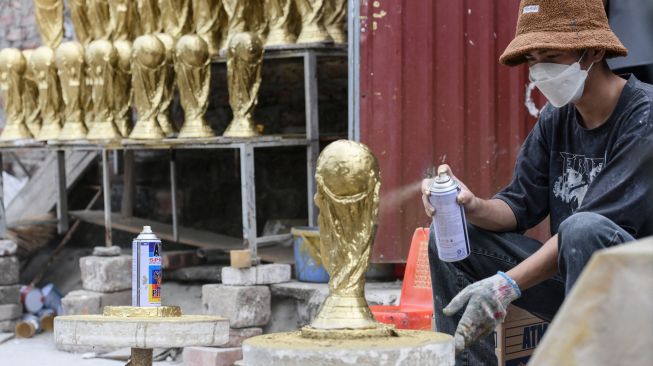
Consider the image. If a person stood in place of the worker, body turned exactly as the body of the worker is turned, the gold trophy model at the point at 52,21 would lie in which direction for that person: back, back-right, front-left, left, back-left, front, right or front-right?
right

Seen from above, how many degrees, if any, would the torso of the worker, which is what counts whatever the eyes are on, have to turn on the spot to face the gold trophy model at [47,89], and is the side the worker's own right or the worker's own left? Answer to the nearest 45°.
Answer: approximately 90° to the worker's own right

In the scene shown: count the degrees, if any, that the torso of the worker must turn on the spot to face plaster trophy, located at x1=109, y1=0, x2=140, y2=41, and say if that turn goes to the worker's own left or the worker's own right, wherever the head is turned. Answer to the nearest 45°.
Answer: approximately 90° to the worker's own right

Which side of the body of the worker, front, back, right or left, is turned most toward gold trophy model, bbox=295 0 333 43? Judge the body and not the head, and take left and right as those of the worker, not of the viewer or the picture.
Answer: right

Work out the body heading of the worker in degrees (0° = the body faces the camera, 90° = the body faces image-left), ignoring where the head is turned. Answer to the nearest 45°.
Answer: approximately 45°

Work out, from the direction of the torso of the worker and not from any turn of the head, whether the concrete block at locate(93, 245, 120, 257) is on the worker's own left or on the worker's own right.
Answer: on the worker's own right

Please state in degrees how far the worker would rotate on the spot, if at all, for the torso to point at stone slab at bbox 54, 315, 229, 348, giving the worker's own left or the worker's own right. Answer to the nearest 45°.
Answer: approximately 45° to the worker's own right

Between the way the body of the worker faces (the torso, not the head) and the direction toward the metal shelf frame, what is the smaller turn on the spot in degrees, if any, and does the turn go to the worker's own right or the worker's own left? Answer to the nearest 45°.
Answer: approximately 90° to the worker's own right

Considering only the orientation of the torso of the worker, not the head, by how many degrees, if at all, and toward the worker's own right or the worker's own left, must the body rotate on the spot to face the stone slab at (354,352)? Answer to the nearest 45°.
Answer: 0° — they already face it

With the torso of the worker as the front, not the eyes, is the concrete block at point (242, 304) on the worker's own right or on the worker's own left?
on the worker's own right

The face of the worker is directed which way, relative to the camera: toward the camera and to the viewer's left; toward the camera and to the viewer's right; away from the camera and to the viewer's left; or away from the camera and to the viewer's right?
toward the camera and to the viewer's left

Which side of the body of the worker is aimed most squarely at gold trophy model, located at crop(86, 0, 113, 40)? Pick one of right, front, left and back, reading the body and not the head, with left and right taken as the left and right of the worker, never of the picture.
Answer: right

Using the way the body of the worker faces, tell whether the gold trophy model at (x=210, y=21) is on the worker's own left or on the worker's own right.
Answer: on the worker's own right
